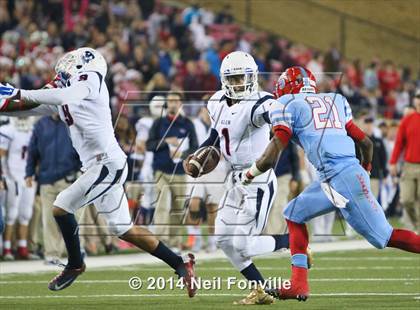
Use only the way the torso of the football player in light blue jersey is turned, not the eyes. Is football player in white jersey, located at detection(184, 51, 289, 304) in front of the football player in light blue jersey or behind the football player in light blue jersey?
in front

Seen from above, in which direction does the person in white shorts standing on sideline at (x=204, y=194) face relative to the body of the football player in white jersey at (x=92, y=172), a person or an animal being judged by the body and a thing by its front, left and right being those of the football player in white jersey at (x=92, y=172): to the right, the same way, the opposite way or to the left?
to the left

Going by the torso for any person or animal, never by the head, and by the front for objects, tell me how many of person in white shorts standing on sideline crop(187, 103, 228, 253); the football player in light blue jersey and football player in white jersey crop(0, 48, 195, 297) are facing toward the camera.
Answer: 1

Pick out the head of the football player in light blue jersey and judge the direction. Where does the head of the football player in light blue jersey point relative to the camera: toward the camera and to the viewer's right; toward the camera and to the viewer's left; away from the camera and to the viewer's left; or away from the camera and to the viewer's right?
away from the camera and to the viewer's left

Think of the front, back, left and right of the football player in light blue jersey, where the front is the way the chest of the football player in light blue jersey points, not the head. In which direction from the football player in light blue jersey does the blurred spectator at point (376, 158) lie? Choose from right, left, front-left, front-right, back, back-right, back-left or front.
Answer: front-right

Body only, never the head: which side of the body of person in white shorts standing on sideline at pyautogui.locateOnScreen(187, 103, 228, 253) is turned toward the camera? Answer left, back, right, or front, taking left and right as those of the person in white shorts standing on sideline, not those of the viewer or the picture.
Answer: front

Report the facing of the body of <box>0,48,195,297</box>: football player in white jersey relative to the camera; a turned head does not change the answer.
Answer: to the viewer's left

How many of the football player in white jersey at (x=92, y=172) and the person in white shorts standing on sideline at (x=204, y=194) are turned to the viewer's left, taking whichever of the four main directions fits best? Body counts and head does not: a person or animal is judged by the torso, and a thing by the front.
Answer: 1

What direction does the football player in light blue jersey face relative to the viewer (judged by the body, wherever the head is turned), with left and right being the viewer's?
facing away from the viewer and to the left of the viewer

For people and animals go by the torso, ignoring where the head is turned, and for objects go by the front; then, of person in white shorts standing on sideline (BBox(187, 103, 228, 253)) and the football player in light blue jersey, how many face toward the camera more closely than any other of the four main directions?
1
